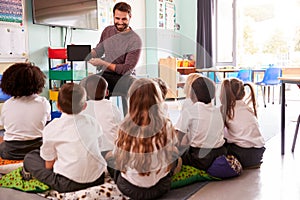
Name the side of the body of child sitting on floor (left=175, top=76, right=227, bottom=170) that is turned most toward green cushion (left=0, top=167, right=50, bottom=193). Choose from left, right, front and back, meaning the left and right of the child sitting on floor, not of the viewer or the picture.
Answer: left

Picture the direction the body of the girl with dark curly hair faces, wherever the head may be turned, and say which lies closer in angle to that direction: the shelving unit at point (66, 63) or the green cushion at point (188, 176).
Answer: the shelving unit

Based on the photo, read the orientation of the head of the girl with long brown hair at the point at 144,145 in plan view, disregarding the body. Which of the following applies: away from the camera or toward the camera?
away from the camera

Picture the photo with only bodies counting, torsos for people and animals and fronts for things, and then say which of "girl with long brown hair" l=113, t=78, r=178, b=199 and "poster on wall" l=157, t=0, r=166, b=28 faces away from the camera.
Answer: the girl with long brown hair

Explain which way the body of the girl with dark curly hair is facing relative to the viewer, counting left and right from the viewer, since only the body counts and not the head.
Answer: facing away from the viewer

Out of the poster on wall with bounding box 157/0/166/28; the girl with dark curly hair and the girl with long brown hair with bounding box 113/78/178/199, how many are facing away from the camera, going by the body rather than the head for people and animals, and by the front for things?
2

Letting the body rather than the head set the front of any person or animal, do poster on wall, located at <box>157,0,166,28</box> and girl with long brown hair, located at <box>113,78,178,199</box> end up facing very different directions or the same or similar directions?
very different directions

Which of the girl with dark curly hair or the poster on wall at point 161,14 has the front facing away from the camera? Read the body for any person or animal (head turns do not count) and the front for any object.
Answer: the girl with dark curly hair

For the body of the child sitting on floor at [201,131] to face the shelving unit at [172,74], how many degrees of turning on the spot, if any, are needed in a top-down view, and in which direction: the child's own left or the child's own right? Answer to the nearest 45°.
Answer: approximately 45° to the child's own right

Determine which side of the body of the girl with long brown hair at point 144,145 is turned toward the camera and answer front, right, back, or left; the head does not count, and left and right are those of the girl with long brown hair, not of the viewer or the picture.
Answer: back

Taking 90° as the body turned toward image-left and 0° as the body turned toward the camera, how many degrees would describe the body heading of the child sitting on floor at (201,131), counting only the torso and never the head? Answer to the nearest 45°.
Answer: approximately 135°
